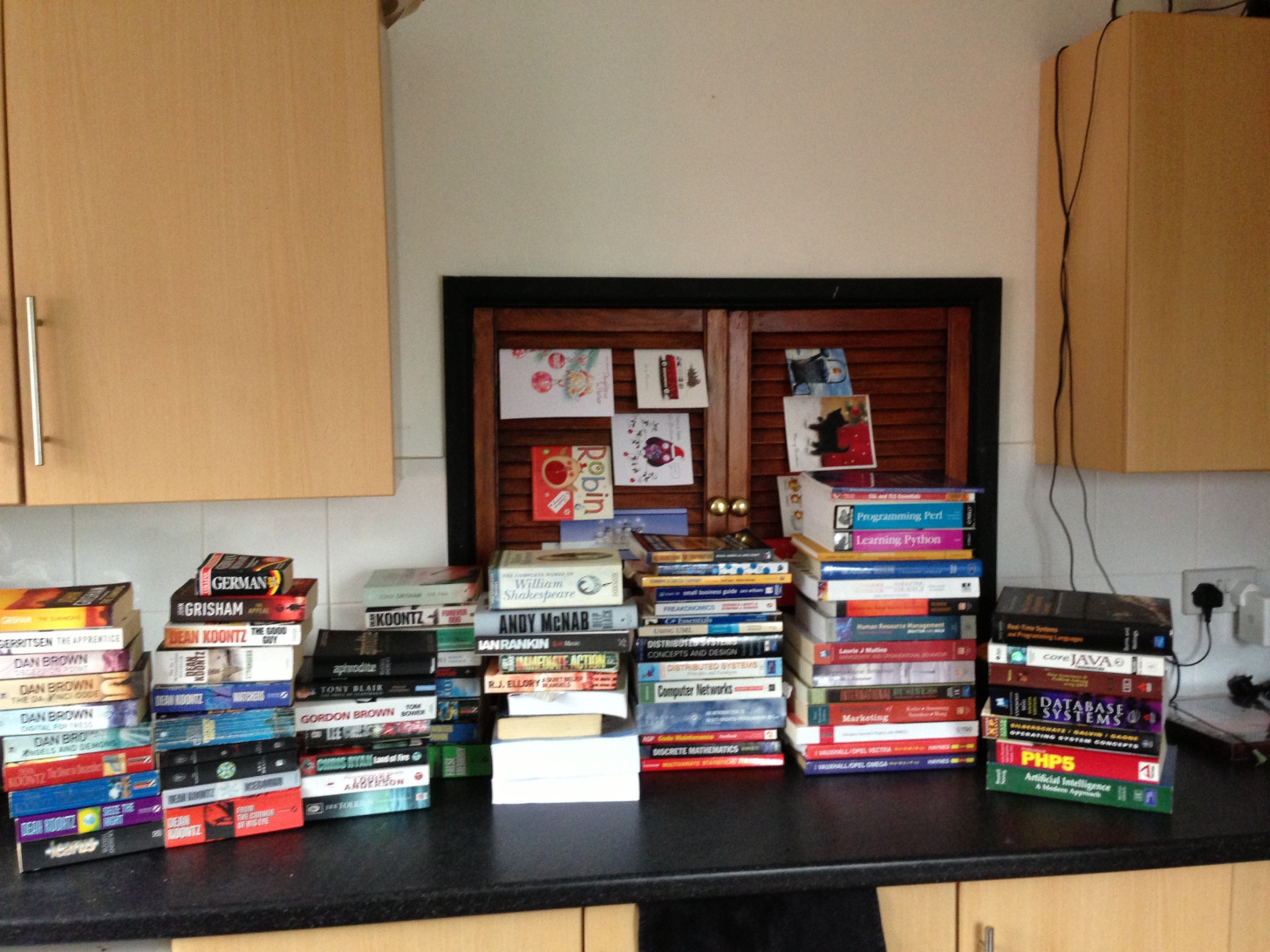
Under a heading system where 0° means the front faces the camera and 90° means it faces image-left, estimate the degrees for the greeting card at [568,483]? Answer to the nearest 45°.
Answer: approximately 0°

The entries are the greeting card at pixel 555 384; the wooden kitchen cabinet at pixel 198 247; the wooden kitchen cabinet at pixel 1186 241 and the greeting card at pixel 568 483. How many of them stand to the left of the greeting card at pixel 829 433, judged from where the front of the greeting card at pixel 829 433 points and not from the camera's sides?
1

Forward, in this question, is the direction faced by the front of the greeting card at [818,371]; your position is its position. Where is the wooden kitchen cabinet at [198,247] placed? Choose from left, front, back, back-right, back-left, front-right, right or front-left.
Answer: front-right

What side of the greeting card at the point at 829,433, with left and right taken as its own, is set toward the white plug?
left

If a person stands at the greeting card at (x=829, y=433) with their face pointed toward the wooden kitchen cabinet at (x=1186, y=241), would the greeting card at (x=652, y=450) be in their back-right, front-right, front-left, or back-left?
back-right

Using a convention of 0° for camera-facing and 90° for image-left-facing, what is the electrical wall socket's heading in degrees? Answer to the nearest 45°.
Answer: approximately 0°

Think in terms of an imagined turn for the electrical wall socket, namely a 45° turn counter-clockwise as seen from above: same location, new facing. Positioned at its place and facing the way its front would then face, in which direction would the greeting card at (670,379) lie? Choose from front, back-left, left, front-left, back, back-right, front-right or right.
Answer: right
